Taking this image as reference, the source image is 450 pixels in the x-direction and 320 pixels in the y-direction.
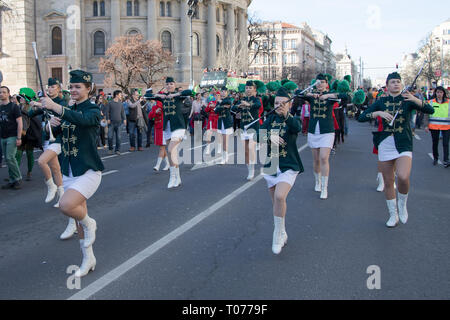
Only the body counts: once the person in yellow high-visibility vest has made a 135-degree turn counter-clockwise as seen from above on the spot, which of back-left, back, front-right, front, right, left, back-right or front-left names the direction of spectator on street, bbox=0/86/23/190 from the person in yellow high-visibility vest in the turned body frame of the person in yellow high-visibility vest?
back

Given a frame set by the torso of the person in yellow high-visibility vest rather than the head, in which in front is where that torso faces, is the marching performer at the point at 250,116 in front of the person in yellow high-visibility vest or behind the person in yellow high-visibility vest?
in front

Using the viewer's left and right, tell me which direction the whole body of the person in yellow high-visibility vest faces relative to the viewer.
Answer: facing the viewer

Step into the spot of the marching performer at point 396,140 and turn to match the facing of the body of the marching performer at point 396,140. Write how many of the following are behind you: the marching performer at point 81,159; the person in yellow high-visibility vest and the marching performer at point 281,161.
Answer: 1

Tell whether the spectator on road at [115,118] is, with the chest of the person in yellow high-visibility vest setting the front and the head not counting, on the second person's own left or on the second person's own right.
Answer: on the second person's own right

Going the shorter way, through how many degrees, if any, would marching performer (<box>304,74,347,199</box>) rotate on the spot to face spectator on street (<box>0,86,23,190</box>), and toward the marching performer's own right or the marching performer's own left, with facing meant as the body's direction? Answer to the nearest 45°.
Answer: approximately 90° to the marching performer's own right

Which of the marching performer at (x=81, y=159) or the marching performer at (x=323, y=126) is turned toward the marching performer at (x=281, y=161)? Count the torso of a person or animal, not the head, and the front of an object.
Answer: the marching performer at (x=323, y=126)

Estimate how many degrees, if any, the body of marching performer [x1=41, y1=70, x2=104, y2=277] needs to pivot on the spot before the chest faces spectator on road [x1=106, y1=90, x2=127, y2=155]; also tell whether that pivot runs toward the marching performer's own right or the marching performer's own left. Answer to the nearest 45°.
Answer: approximately 135° to the marching performer's own right

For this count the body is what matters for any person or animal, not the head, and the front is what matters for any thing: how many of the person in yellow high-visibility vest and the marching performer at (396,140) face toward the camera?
2

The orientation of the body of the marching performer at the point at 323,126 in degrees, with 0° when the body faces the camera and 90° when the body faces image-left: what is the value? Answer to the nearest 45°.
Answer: approximately 0°
